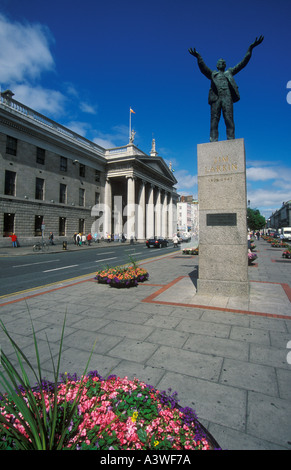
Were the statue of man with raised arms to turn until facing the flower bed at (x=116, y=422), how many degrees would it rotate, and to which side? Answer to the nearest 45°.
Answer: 0° — it already faces it

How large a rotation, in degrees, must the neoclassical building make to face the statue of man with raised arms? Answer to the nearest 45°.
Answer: approximately 45° to its right

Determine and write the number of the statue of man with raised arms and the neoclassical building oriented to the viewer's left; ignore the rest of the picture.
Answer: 0

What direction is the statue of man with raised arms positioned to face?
toward the camera

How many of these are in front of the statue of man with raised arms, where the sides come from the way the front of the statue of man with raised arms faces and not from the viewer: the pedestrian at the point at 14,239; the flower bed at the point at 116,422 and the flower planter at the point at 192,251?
1

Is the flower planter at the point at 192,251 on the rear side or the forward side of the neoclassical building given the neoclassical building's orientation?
on the forward side

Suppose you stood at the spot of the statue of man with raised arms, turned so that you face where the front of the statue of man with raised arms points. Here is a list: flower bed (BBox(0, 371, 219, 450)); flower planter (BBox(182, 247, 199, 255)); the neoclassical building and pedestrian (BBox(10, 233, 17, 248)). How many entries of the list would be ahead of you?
1

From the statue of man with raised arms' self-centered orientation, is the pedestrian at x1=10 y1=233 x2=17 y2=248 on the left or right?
on its right

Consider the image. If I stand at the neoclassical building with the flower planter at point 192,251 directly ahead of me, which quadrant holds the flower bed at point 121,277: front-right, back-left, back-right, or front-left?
front-right

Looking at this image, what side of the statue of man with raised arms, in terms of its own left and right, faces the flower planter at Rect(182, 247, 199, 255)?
back

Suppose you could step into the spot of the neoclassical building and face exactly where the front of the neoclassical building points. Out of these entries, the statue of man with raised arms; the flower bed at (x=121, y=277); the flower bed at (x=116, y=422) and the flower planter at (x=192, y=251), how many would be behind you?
0

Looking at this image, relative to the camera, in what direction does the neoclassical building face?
facing the viewer and to the right of the viewer

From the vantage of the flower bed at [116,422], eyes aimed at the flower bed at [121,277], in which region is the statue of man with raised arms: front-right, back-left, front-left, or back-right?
front-right

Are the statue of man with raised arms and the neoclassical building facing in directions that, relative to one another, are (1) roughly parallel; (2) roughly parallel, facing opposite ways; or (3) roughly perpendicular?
roughly perpendicular
